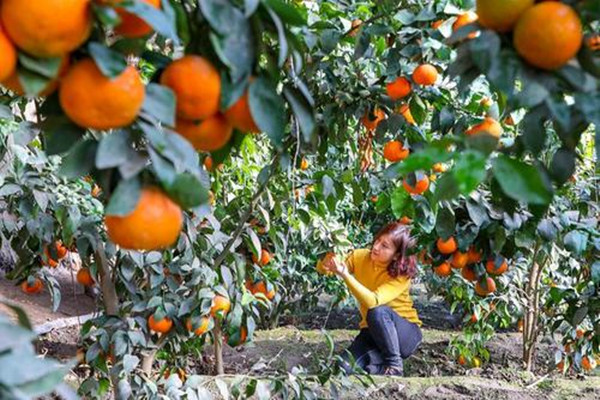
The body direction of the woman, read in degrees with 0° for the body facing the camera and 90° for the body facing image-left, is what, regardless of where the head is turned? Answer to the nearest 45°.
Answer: approximately 45°

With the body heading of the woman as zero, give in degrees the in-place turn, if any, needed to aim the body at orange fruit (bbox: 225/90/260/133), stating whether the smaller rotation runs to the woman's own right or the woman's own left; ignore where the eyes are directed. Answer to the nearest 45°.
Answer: approximately 45° to the woman's own left
